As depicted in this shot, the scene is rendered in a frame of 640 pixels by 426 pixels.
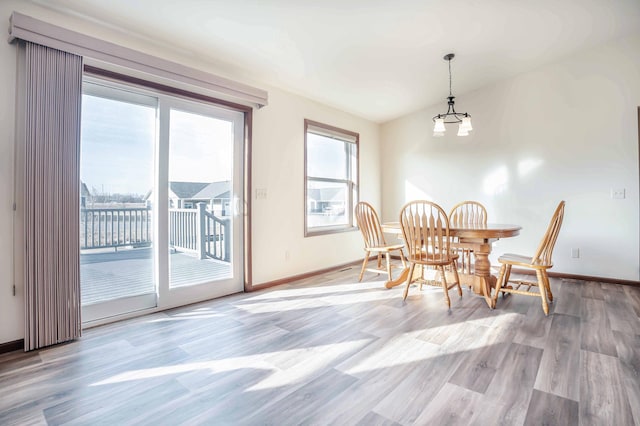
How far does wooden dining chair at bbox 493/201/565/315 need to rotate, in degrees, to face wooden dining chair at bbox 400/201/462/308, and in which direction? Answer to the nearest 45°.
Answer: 0° — it already faces it

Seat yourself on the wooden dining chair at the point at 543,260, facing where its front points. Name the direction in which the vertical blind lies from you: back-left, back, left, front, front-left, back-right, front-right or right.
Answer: front-left

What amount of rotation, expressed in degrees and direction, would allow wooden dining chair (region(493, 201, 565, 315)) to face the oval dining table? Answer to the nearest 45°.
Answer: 0° — it already faces it

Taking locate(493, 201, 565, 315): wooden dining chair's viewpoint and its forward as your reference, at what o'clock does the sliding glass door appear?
The sliding glass door is roughly at 11 o'clock from the wooden dining chair.

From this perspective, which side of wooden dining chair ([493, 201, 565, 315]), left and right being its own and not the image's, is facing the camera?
left

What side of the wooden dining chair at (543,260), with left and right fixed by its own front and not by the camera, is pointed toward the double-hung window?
front

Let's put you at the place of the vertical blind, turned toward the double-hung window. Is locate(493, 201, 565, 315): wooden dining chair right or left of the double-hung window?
right
